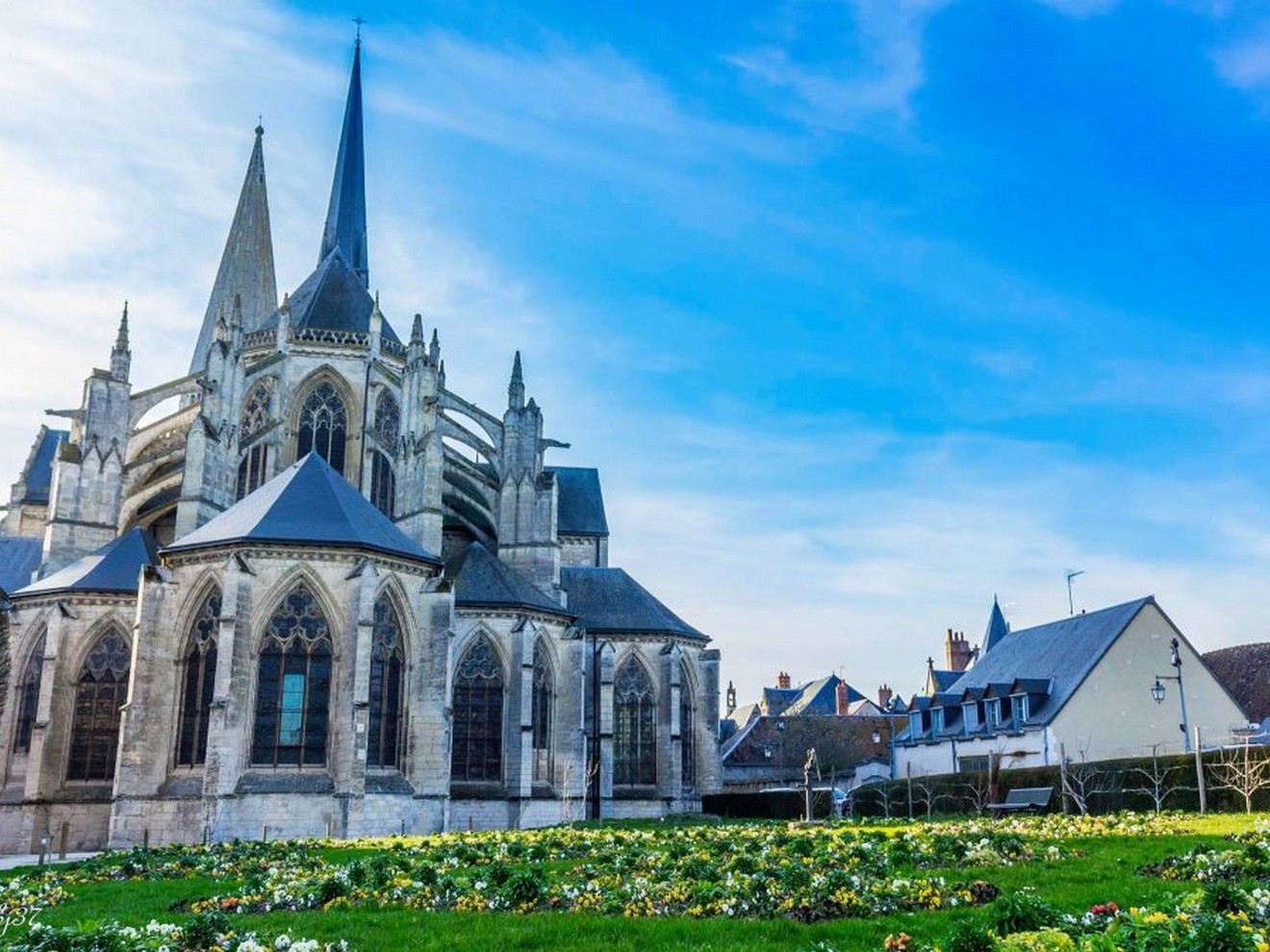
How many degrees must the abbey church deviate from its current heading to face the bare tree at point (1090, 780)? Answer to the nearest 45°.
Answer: approximately 135° to its right

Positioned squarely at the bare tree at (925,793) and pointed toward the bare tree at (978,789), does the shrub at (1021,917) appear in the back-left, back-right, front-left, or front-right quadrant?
front-right

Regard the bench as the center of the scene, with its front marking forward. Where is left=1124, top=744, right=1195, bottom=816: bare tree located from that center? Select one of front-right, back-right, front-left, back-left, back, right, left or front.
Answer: back-left

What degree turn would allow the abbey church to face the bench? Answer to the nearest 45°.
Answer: approximately 135° to its right

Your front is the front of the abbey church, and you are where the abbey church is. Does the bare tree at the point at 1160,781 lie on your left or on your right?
on your right

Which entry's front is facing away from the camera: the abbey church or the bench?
the abbey church

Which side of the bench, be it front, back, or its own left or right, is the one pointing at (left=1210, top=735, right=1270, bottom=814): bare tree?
left

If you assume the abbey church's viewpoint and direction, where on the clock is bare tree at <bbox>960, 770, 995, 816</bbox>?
The bare tree is roughly at 4 o'clock from the abbey church.

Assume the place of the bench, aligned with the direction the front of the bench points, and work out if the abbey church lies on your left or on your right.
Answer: on your right

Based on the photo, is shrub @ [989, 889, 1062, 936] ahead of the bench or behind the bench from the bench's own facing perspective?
ahead

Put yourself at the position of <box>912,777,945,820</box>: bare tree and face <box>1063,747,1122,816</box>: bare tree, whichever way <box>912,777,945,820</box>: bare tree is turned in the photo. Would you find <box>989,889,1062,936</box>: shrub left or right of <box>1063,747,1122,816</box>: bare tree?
right

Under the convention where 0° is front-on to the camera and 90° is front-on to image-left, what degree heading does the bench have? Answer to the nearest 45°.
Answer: approximately 45°

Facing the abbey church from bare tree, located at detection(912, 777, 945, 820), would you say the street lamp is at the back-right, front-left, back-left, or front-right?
back-right

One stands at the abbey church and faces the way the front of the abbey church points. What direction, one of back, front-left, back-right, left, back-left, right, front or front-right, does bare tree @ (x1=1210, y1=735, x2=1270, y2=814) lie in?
back-right

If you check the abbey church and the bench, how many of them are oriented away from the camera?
1

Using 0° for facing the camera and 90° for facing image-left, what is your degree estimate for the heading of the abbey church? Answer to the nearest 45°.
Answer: approximately 180°

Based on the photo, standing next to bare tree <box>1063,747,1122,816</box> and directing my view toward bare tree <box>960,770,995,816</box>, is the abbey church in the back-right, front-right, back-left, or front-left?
front-left
